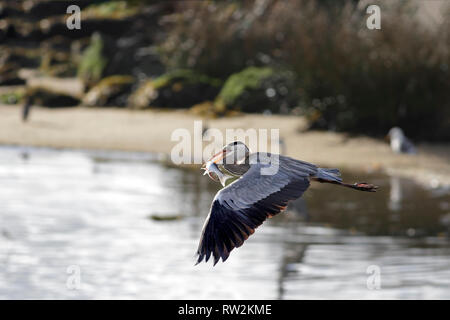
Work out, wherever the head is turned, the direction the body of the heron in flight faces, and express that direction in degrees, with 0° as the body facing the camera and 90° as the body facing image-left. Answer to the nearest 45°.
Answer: approximately 90°

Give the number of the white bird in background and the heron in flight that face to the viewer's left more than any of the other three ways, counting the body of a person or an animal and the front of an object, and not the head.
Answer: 2

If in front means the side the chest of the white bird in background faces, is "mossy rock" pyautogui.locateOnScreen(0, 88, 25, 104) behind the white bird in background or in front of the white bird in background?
in front

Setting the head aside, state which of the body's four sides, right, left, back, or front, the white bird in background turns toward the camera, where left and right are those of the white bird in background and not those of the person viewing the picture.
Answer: left

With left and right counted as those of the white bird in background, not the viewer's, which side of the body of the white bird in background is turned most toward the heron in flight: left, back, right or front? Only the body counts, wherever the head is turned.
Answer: left

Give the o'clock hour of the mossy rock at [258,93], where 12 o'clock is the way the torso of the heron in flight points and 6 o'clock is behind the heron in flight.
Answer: The mossy rock is roughly at 3 o'clock from the heron in flight.
